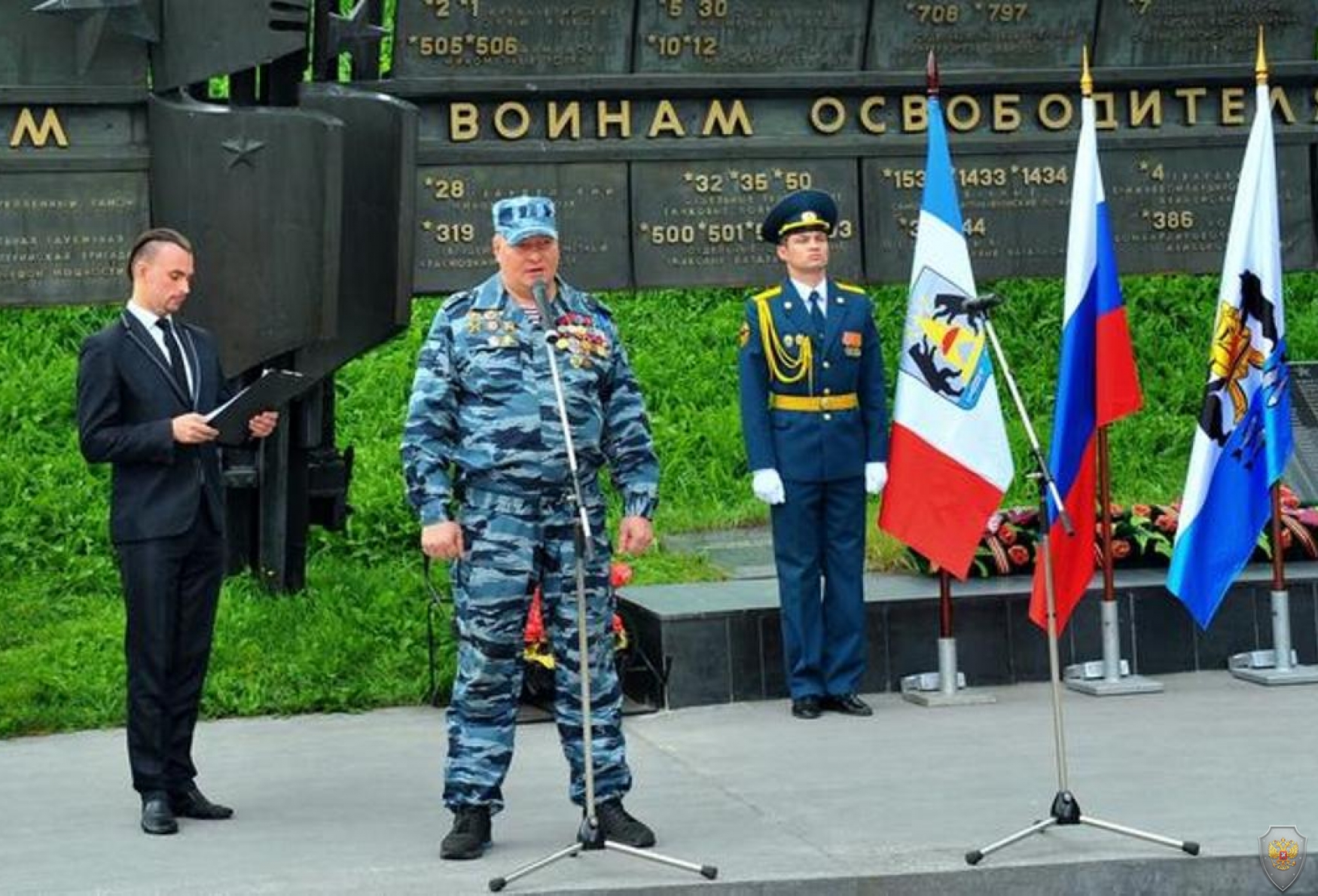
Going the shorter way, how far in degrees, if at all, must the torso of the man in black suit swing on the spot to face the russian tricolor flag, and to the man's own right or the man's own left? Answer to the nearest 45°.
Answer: approximately 45° to the man's own left

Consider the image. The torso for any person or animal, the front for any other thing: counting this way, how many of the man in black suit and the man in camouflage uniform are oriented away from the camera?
0

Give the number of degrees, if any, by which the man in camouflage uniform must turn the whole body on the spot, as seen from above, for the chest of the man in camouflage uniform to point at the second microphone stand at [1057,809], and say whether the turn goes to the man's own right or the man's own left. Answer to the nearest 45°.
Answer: approximately 90° to the man's own left

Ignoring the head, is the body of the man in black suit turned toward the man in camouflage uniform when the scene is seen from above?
yes

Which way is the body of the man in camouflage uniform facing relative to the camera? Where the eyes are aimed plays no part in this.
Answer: toward the camera

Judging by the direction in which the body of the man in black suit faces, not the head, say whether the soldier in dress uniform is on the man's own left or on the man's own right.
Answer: on the man's own left

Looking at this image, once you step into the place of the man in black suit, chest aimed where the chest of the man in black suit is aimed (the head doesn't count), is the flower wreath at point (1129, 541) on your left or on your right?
on your left

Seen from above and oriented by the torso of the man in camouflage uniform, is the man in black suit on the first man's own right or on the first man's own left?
on the first man's own right

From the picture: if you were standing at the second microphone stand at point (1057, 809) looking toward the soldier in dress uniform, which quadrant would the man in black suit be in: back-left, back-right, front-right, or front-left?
front-left

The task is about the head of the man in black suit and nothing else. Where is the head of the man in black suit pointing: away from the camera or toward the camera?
toward the camera

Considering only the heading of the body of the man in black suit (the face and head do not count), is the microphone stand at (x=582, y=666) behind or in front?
in front

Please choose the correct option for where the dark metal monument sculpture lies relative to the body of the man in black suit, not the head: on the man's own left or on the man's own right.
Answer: on the man's own left

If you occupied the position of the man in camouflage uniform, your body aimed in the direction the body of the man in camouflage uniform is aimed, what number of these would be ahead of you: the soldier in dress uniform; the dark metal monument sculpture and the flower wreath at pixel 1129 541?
0
